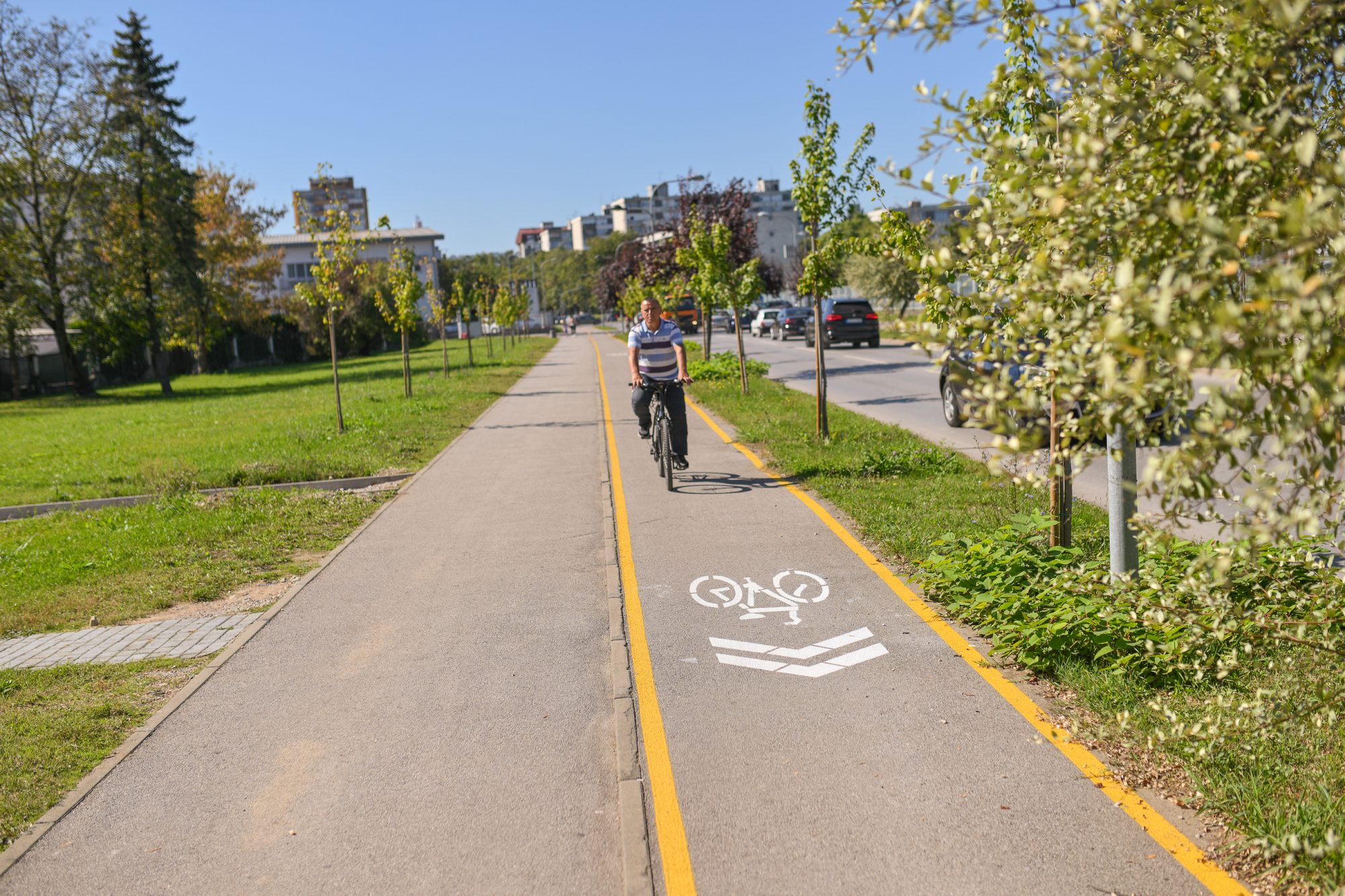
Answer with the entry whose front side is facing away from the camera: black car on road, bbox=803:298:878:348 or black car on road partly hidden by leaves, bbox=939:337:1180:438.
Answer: black car on road, bbox=803:298:878:348

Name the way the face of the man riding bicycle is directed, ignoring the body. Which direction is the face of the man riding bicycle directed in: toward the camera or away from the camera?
toward the camera

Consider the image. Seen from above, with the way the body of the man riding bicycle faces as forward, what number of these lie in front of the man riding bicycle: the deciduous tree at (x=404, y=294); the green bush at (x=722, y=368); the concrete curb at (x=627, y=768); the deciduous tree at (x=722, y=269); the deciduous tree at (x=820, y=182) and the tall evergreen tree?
1

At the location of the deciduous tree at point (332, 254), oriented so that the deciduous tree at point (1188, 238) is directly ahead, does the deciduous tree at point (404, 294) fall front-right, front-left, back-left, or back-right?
back-left

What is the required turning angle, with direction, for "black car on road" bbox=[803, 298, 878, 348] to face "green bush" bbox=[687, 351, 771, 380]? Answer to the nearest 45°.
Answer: approximately 180°

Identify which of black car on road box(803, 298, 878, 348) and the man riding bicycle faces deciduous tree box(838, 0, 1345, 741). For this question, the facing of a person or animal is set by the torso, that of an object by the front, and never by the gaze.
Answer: the man riding bicycle

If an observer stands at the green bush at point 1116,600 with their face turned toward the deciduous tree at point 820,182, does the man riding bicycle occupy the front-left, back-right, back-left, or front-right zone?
front-left

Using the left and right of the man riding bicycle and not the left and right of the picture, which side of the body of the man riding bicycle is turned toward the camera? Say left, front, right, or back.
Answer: front

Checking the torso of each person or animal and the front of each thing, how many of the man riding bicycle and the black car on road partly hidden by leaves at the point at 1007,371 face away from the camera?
0

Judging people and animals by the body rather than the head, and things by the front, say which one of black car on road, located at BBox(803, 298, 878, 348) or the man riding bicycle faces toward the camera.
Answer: the man riding bicycle

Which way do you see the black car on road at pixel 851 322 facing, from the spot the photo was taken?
facing away from the viewer

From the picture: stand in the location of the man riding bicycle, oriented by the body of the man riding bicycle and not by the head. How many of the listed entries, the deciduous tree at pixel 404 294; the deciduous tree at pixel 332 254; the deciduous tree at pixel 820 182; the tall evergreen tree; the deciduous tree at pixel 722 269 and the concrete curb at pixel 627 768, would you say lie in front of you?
1

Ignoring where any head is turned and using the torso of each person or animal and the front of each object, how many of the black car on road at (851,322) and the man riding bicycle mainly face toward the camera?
1
